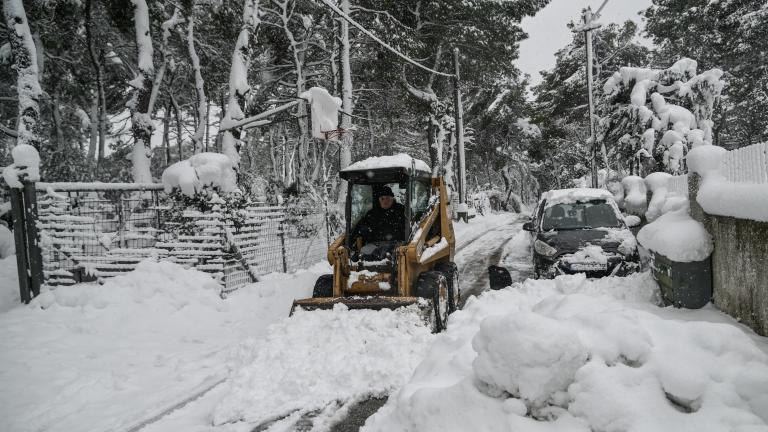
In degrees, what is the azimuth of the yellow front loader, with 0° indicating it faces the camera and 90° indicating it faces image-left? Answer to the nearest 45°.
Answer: approximately 45°

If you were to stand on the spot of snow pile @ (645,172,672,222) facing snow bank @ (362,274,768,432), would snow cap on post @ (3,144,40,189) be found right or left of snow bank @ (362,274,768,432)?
right

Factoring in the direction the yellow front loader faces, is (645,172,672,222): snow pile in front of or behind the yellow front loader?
behind

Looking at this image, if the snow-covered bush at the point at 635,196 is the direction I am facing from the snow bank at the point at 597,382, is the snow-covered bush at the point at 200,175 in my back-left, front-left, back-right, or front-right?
front-left

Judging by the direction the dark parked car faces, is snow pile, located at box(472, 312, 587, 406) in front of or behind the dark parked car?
in front

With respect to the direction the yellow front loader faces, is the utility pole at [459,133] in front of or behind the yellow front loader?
behind

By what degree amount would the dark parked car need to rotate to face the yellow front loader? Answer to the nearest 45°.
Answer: approximately 45° to its right

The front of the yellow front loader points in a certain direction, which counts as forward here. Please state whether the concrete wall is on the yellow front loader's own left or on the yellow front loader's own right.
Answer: on the yellow front loader's own left

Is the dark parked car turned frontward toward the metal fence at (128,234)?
no

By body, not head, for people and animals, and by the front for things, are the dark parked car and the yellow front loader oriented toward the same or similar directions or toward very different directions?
same or similar directions

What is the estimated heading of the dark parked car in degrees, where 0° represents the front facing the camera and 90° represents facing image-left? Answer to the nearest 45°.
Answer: approximately 0°

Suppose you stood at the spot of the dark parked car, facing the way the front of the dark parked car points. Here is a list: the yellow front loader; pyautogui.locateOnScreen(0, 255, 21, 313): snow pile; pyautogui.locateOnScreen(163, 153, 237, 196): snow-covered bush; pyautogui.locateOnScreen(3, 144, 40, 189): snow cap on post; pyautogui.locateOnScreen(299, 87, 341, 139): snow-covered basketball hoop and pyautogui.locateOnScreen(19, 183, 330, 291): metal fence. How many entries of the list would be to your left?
0

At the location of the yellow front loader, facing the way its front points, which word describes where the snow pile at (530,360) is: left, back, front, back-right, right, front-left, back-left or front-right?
front-left

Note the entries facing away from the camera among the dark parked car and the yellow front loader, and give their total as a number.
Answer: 0

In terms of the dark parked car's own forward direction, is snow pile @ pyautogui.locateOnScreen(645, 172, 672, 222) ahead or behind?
behind

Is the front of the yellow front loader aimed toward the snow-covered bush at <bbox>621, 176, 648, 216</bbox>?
no

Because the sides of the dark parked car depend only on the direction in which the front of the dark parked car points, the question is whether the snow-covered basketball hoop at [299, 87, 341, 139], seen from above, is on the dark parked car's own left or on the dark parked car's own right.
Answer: on the dark parked car's own right

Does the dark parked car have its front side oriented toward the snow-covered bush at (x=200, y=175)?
no

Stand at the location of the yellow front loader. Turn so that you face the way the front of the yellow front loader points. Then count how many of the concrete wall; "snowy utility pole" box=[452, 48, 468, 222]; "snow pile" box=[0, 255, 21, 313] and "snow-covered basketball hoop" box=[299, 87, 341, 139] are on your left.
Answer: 1
